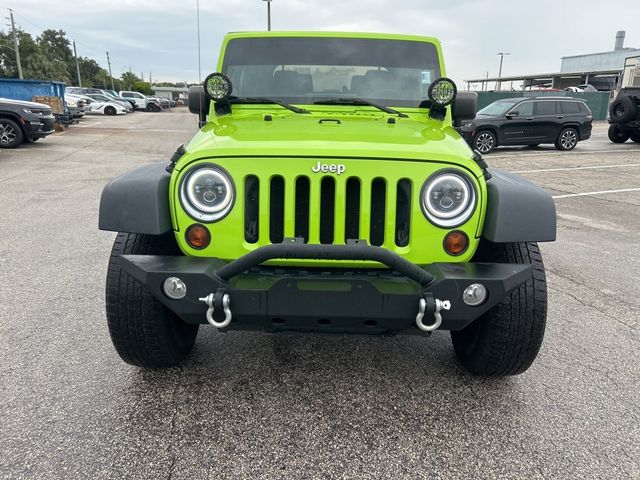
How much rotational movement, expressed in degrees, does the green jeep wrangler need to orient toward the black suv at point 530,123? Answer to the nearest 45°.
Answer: approximately 135° to its left

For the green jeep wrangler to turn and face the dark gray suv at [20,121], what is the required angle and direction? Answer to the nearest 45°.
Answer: approximately 135° to its right

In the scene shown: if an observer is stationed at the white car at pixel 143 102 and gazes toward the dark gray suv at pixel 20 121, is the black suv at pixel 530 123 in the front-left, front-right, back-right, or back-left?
front-left

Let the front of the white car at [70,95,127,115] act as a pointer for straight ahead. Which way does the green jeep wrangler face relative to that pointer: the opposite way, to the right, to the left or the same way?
to the right

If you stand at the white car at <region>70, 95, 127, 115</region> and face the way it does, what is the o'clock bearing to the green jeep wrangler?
The green jeep wrangler is roughly at 3 o'clock from the white car.

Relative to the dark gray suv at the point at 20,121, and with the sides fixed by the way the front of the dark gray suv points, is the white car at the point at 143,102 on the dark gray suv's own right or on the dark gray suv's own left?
on the dark gray suv's own left

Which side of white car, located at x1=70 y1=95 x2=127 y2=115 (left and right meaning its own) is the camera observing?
right

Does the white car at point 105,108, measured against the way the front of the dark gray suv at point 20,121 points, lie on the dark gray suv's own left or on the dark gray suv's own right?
on the dark gray suv's own left

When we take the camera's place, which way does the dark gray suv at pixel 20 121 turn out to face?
facing the viewer and to the right of the viewer

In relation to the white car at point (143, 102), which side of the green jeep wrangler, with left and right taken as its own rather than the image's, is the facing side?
back

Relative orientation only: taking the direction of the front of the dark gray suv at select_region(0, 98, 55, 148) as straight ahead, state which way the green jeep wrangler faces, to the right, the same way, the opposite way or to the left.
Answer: to the right

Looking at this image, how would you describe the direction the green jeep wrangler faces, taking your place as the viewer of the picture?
facing the viewer
